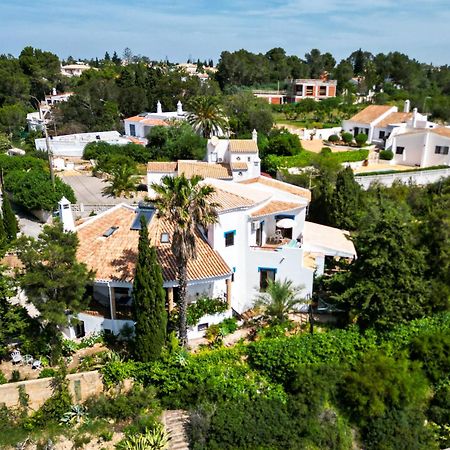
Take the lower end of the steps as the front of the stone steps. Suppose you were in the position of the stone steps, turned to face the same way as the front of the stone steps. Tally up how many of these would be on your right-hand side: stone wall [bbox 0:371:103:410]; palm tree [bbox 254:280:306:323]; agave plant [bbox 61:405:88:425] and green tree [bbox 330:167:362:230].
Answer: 2

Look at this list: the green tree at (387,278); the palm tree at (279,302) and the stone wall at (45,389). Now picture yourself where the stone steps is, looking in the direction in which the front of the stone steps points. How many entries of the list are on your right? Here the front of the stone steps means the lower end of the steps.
1

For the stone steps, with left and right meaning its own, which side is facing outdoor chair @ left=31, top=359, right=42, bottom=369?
right

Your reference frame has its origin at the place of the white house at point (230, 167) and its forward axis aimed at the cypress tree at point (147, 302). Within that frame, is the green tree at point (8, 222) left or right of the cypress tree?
right

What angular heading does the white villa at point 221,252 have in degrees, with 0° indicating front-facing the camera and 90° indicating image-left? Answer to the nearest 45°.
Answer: approximately 0°

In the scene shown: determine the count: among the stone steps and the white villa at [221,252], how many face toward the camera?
2

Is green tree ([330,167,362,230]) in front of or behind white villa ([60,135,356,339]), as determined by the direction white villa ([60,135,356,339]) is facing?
behind

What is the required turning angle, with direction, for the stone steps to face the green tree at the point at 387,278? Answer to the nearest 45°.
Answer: approximately 90° to its left

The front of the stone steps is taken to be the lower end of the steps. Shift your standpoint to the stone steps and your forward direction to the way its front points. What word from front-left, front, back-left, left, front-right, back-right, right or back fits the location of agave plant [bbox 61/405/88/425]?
right

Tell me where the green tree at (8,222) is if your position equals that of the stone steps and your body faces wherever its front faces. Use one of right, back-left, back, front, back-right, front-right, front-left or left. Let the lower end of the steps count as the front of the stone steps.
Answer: back-right

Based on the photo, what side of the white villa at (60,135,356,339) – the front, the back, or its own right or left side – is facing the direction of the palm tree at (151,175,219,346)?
front

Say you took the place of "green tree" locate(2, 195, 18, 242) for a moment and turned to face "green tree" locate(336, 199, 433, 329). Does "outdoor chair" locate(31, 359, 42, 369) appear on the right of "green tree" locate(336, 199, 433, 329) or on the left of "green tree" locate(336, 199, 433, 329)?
right
